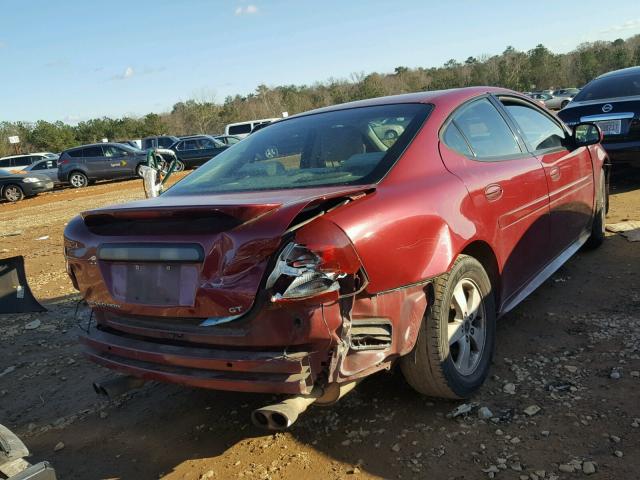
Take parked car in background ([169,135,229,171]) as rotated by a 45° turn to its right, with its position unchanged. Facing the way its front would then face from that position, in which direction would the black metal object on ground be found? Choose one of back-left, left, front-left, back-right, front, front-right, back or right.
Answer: front-right

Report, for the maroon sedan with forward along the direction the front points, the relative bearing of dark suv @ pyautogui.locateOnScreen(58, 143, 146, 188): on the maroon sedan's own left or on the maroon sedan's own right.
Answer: on the maroon sedan's own left

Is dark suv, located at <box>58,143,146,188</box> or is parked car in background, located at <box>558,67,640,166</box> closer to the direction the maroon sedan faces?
the parked car in background

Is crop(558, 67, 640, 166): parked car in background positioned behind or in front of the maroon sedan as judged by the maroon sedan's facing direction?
in front

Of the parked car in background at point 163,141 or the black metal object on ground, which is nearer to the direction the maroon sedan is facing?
the parked car in background

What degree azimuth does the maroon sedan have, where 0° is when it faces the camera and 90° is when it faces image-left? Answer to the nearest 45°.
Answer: approximately 225°

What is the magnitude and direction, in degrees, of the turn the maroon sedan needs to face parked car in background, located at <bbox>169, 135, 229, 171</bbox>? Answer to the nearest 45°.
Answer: approximately 45° to its left

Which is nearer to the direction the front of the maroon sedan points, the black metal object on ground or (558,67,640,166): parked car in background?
the parked car in background

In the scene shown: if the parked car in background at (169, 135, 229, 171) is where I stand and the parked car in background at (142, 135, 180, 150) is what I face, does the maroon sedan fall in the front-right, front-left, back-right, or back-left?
back-left
